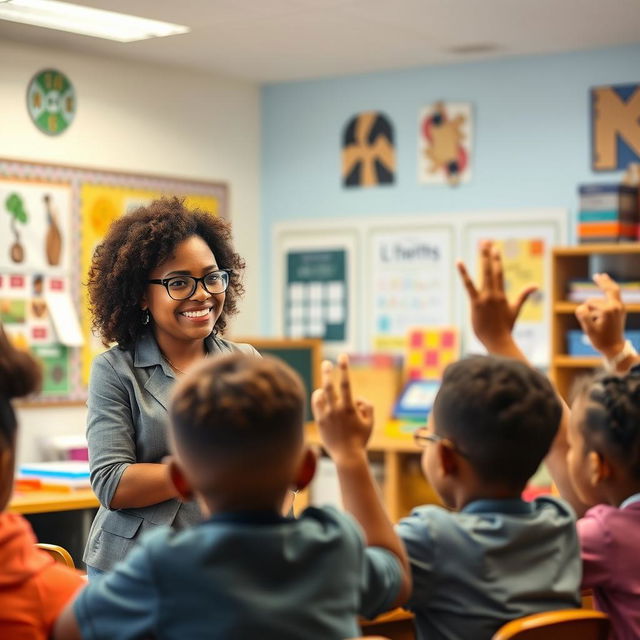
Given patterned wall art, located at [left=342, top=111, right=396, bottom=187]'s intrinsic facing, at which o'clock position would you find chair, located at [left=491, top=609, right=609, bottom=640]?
The chair is roughly at 12 o'clock from the patterned wall art.

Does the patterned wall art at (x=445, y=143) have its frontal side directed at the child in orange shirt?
yes

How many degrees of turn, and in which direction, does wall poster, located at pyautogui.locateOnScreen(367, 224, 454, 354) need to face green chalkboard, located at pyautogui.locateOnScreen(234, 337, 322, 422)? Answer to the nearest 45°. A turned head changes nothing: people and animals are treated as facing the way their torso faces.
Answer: approximately 90° to its right

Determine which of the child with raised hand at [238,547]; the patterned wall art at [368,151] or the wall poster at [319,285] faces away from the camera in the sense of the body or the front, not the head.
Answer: the child with raised hand

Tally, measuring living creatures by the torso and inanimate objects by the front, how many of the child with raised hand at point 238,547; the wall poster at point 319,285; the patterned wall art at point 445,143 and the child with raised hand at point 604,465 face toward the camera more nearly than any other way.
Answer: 2

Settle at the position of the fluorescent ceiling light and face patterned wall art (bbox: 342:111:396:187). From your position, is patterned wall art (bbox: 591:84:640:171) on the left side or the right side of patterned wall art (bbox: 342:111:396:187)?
right

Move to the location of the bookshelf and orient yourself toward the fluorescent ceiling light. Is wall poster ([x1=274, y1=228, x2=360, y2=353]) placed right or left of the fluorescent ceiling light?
right

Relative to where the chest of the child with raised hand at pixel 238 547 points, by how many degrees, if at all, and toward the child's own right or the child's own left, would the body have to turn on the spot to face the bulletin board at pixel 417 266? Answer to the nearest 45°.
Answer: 0° — they already face it
